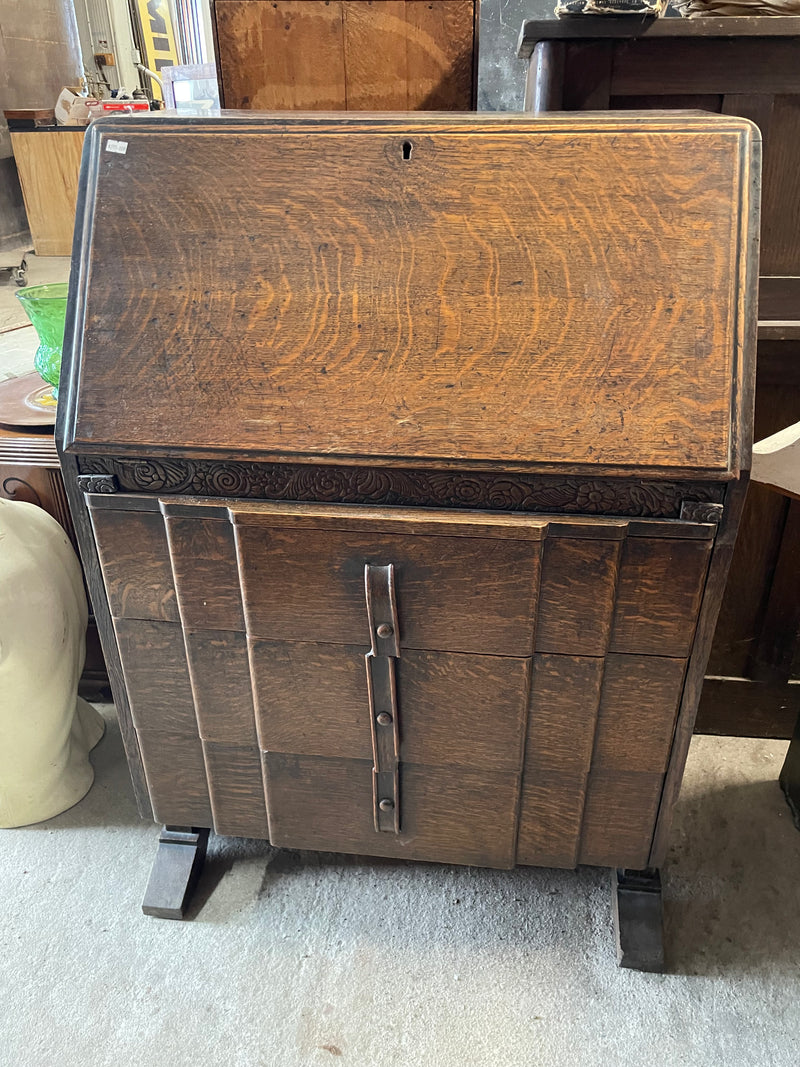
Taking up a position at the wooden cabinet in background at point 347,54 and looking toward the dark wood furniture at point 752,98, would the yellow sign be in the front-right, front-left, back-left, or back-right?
back-left

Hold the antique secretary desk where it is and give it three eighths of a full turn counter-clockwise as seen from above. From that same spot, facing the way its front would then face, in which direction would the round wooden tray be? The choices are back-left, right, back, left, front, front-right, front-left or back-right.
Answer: left

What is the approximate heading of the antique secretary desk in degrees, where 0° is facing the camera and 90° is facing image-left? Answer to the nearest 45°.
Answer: approximately 0°

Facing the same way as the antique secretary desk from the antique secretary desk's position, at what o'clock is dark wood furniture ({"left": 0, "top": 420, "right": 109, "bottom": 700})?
The dark wood furniture is roughly at 4 o'clock from the antique secretary desk.

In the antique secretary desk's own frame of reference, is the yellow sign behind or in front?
behind

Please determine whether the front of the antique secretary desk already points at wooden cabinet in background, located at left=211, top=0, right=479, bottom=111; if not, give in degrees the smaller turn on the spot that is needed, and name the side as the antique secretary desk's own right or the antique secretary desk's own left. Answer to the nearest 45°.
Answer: approximately 180°

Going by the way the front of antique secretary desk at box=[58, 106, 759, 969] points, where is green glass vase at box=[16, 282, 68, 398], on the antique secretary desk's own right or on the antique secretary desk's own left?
on the antique secretary desk's own right

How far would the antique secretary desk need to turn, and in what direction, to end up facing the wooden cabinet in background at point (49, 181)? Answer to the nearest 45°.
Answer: approximately 135° to its right
